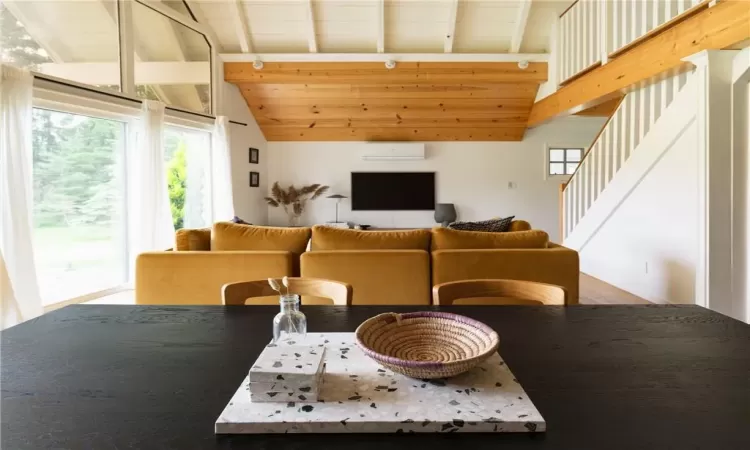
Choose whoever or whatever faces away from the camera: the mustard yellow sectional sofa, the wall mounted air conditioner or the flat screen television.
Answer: the mustard yellow sectional sofa

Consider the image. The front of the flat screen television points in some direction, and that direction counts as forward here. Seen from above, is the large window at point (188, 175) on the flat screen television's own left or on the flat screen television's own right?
on the flat screen television's own right

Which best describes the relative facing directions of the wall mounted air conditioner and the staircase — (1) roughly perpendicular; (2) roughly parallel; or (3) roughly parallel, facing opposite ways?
roughly parallel, facing opposite ways

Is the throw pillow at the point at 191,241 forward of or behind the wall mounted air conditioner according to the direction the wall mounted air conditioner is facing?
forward

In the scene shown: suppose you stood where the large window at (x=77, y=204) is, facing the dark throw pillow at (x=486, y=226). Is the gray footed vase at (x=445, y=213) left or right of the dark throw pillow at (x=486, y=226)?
left

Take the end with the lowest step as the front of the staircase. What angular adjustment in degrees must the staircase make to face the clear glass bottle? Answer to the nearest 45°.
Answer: approximately 135° to its left

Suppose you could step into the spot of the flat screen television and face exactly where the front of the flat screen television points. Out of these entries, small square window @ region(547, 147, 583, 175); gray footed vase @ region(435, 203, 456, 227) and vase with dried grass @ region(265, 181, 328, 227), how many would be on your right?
1

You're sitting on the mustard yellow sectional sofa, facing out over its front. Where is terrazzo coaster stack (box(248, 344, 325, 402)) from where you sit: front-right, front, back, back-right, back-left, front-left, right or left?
back

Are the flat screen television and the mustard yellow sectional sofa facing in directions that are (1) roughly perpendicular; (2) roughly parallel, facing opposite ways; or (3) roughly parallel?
roughly parallel, facing opposite ways

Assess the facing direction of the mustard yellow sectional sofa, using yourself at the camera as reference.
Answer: facing away from the viewer

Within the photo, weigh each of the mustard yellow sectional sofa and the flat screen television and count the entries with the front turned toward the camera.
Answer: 1

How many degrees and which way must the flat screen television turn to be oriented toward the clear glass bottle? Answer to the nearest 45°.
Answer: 0° — it already faces it

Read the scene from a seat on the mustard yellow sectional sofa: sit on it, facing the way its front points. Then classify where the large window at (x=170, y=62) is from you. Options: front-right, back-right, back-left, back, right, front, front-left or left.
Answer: front-left

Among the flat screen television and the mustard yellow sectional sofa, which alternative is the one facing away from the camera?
the mustard yellow sectional sofa

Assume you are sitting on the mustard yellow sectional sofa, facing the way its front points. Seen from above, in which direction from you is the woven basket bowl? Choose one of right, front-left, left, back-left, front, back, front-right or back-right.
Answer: back

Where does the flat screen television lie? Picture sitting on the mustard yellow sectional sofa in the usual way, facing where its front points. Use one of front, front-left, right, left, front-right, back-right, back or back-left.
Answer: front

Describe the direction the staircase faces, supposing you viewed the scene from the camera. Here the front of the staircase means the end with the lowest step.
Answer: facing away from the viewer and to the left of the viewer

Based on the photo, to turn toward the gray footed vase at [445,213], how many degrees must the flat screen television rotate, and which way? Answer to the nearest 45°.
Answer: approximately 90° to its left

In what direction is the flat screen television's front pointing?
toward the camera

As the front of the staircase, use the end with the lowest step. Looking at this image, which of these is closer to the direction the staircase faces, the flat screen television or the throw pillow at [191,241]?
the flat screen television
